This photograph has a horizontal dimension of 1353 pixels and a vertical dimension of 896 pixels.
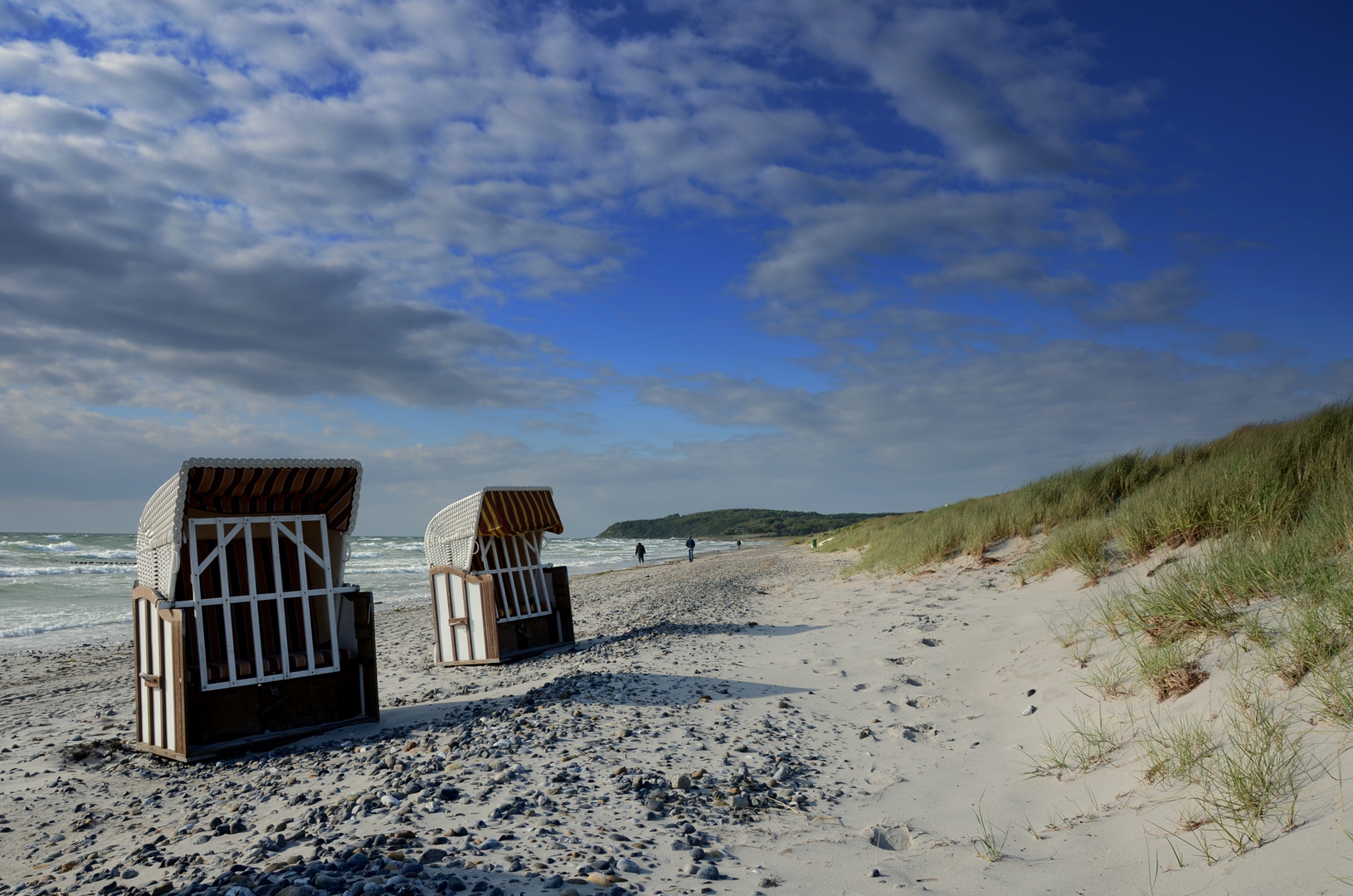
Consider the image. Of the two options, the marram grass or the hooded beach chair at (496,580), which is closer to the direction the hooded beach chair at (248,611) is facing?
the marram grass

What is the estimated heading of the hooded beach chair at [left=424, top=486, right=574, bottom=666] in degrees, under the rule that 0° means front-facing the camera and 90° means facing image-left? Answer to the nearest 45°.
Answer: approximately 315°

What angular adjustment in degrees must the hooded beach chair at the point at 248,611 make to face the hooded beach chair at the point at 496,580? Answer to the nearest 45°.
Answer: approximately 90° to its left

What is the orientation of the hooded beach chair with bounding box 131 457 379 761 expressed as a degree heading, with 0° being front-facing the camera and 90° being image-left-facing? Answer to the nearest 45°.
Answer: approximately 315°
